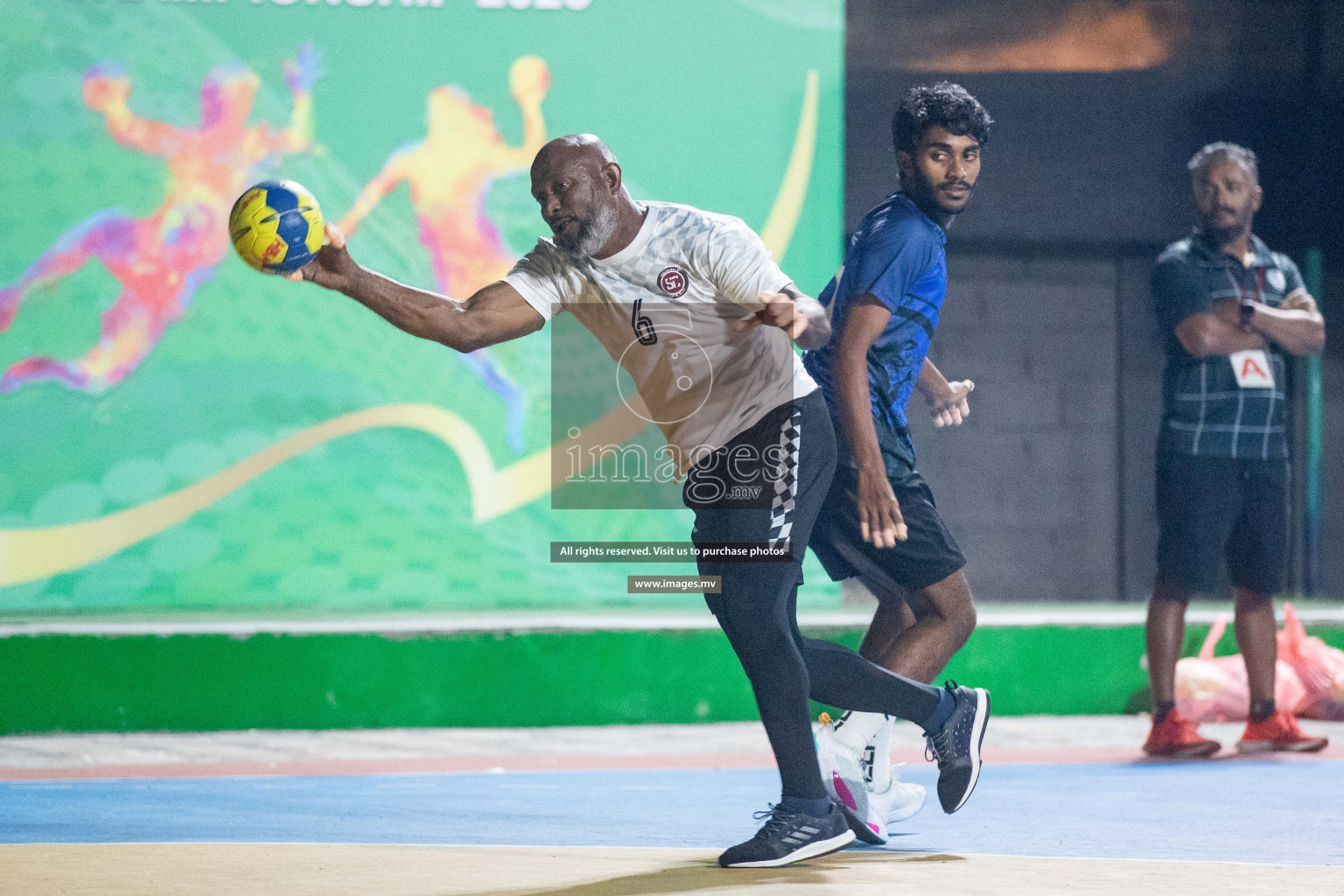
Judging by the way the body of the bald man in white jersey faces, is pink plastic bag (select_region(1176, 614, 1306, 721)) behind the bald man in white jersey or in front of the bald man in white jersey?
behind

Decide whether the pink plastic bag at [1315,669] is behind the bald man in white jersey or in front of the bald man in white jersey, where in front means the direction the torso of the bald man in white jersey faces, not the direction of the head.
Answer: behind

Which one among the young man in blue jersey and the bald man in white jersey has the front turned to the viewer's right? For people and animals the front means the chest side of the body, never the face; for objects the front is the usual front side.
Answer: the young man in blue jersey

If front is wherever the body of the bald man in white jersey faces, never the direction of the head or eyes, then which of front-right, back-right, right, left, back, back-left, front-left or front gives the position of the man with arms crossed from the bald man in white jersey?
back

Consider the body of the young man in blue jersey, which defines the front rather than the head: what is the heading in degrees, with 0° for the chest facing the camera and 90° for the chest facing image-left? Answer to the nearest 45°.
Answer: approximately 270°

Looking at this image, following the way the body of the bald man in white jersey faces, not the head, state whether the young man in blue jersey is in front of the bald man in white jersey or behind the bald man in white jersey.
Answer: behind
